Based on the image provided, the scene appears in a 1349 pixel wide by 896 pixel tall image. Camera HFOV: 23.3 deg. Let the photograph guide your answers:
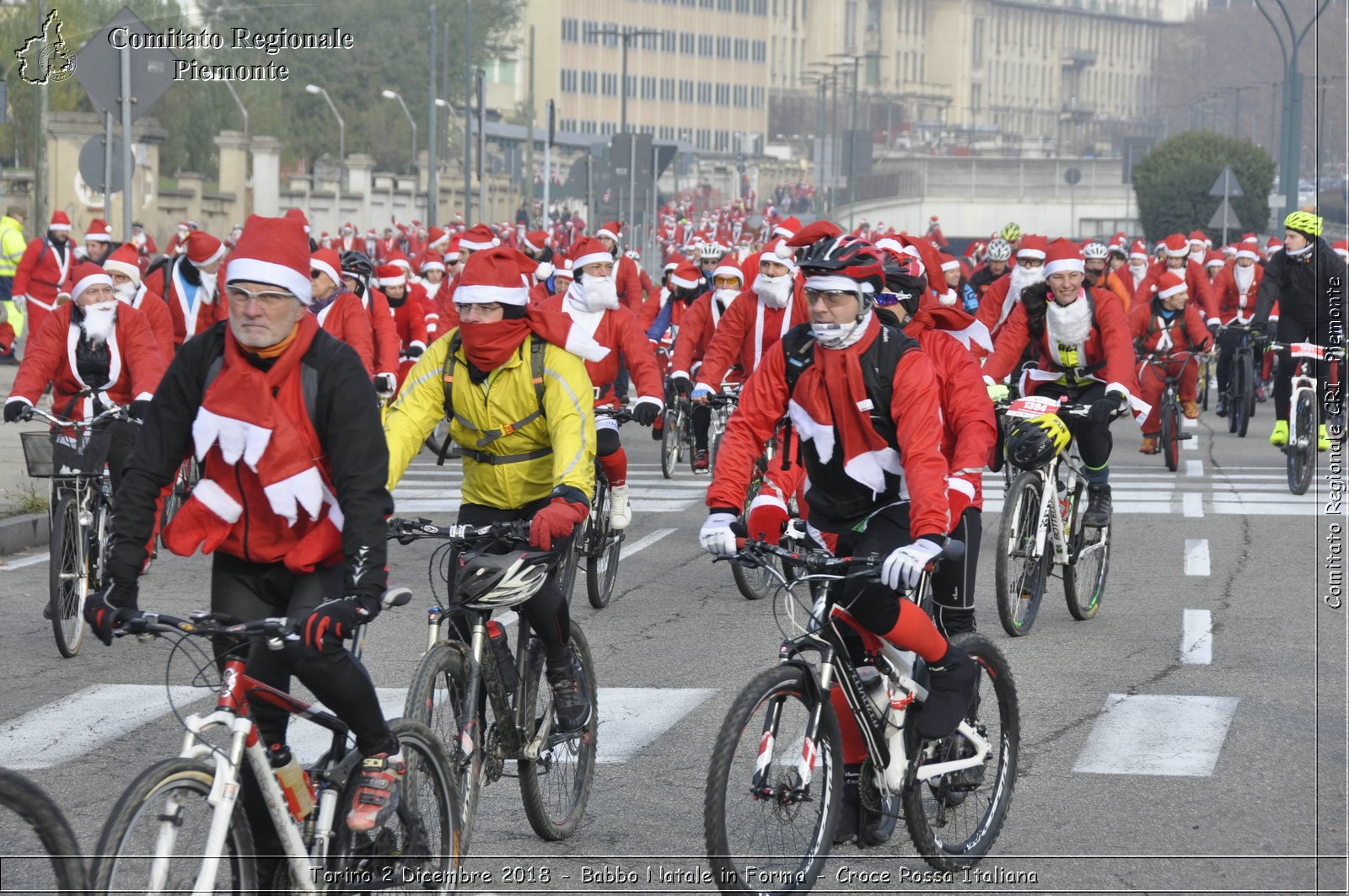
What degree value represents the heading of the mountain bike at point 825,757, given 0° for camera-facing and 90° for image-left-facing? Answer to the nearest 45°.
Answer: approximately 45°

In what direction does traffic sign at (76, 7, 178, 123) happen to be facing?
away from the camera

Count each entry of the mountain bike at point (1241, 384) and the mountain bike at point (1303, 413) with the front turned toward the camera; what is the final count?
2

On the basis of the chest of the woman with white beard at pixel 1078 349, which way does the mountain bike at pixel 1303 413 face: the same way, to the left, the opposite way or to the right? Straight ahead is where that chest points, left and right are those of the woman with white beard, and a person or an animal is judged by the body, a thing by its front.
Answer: the same way

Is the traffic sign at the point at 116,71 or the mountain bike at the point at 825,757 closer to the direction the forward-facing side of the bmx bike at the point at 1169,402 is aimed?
the mountain bike

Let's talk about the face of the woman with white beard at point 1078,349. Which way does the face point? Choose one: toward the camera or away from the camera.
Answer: toward the camera

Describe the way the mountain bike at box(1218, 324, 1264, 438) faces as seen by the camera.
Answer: facing the viewer

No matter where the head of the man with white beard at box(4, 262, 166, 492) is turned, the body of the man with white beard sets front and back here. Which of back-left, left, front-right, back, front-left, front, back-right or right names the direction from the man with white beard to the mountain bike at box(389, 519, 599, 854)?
front

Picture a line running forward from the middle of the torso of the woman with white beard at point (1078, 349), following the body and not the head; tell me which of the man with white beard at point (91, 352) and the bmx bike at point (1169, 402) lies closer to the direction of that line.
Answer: the man with white beard

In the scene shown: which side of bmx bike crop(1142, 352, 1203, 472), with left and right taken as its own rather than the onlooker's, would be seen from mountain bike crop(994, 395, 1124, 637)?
front

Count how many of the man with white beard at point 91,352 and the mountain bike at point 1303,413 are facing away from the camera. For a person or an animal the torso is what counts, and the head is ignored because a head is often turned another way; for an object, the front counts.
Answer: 0

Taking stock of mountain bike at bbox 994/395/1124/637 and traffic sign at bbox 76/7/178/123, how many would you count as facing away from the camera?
1

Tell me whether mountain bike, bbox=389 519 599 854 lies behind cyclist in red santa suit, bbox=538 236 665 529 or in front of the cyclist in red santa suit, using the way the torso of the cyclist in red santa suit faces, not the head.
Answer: in front

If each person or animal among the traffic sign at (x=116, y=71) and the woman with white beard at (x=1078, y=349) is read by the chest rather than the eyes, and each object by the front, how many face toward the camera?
1

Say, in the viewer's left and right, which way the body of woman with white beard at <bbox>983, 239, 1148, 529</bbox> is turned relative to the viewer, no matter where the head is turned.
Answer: facing the viewer

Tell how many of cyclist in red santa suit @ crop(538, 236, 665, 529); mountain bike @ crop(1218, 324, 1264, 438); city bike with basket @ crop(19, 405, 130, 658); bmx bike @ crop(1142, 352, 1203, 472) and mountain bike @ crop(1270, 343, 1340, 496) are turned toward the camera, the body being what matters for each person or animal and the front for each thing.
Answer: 5

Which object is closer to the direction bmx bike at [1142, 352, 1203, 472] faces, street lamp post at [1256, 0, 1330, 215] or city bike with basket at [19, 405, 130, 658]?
the city bike with basket

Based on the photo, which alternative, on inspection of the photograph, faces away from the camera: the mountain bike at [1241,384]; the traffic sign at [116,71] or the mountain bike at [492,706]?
the traffic sign

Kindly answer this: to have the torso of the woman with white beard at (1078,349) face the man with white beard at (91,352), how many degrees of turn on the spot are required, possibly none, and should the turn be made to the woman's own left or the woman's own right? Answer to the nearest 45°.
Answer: approximately 90° to the woman's own right
